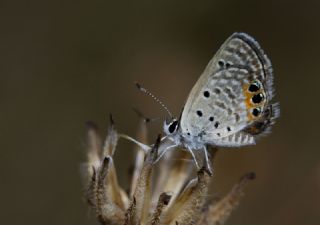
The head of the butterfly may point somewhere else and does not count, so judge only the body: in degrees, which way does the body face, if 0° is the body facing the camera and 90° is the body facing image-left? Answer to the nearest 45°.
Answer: approximately 90°
